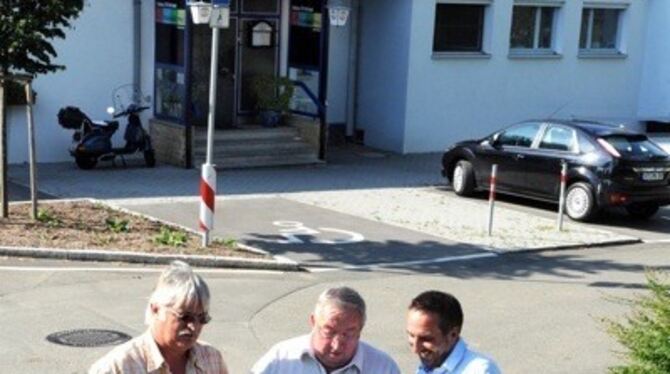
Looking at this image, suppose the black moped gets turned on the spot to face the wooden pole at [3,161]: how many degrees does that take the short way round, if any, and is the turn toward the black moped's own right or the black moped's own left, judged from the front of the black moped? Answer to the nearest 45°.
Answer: approximately 90° to the black moped's own right

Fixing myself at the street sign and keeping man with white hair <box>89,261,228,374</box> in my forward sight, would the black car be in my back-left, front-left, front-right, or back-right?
back-left

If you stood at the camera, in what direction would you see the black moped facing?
facing to the right of the viewer

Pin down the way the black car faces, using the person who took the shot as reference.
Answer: facing away from the viewer and to the left of the viewer

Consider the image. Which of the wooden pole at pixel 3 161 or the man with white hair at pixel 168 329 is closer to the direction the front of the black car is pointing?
the wooden pole

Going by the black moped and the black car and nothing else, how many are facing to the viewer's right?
1

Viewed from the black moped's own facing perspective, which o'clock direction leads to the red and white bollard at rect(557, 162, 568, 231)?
The red and white bollard is roughly at 1 o'clock from the black moped.

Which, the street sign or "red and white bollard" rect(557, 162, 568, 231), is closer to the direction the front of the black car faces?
the street sign

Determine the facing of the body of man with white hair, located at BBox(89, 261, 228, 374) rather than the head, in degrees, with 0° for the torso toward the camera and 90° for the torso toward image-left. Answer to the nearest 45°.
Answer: approximately 315°
